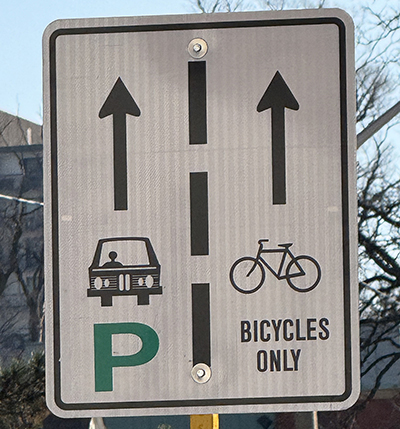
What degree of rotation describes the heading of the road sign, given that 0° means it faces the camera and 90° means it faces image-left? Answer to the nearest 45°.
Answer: approximately 0°
